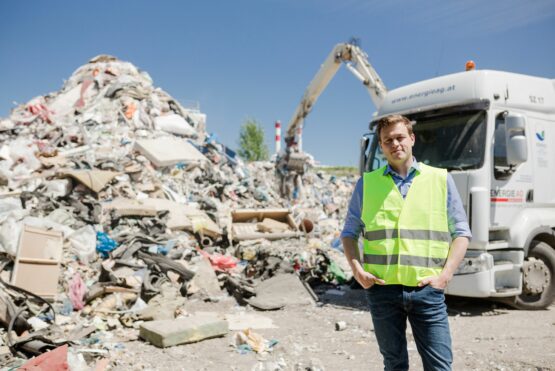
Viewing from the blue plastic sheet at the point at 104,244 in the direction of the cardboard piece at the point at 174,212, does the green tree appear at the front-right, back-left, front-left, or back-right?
front-left

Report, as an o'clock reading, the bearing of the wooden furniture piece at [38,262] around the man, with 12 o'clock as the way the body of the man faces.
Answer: The wooden furniture piece is roughly at 4 o'clock from the man.

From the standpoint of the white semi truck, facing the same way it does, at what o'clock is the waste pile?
The waste pile is roughly at 2 o'clock from the white semi truck.

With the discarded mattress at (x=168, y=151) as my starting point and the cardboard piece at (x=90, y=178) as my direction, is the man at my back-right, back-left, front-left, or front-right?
front-left

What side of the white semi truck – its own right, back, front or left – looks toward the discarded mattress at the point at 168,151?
right

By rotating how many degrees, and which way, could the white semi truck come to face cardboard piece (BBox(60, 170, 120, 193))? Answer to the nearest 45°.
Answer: approximately 45° to its right

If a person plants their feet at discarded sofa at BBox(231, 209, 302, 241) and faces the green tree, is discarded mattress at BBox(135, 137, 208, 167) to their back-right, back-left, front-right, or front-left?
front-left

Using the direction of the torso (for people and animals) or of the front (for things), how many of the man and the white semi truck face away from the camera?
0

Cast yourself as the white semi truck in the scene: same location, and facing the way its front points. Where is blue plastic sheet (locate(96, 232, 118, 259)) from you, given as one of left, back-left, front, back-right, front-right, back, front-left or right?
front-right

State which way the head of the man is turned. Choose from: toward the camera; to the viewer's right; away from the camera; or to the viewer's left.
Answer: toward the camera

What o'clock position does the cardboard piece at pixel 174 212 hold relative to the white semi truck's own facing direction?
The cardboard piece is roughly at 2 o'clock from the white semi truck.

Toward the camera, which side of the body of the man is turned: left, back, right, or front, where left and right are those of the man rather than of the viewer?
front

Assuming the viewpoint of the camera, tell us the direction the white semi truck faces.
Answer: facing the viewer and to the left of the viewer

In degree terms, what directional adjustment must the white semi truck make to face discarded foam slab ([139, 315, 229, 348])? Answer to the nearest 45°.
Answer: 0° — it already faces it
